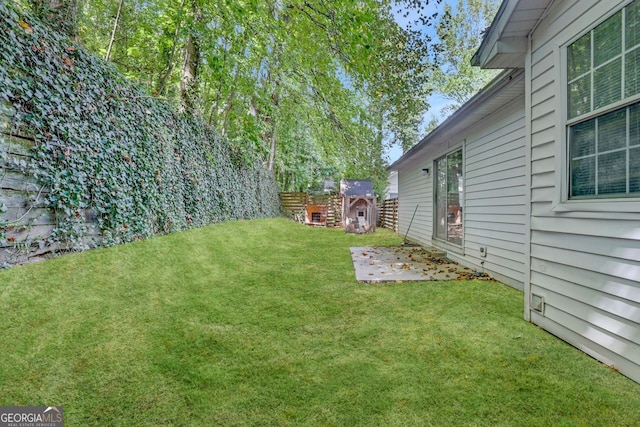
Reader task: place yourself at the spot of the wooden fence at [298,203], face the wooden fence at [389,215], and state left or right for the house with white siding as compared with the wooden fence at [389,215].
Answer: right

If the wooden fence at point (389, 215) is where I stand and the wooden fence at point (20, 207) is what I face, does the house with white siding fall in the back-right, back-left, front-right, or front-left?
front-left

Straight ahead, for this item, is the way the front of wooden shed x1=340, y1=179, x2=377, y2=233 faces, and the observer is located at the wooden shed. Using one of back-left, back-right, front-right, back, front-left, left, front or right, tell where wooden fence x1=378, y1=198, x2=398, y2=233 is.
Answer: back-left

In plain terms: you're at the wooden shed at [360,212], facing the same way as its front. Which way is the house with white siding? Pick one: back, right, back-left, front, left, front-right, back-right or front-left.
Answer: front

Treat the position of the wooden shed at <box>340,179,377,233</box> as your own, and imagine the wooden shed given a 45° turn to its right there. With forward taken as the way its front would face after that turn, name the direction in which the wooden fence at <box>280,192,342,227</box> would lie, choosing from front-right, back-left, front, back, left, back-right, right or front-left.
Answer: right

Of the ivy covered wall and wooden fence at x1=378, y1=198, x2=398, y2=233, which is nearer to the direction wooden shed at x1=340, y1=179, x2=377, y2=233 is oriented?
the ivy covered wall

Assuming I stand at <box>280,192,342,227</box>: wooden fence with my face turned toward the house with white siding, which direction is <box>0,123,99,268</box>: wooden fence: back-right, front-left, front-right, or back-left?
front-right

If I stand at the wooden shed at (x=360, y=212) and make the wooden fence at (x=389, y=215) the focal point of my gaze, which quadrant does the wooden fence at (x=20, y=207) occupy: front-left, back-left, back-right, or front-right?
back-right

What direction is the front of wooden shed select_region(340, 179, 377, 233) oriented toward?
toward the camera
